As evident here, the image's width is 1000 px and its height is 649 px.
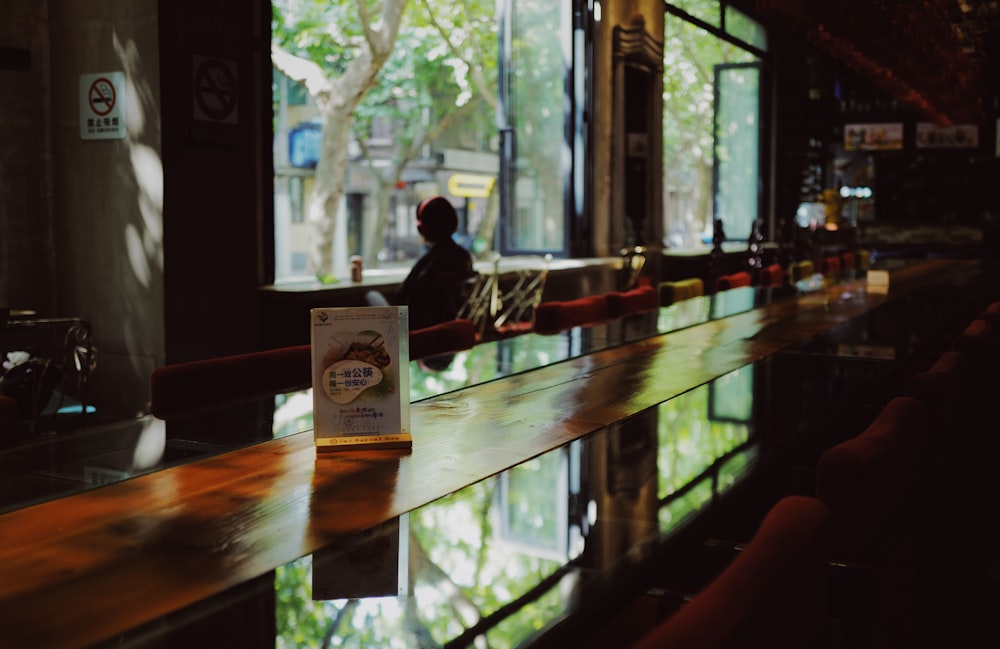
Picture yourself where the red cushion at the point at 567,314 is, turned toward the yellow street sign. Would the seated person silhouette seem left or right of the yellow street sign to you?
left

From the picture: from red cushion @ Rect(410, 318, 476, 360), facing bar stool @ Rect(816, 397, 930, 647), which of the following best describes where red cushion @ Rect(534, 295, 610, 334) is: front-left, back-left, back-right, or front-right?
back-left

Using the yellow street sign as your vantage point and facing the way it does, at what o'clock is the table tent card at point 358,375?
The table tent card is roughly at 12 o'clock from the yellow street sign.

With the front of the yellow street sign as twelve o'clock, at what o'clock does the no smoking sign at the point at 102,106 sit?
The no smoking sign is roughly at 12 o'clock from the yellow street sign.

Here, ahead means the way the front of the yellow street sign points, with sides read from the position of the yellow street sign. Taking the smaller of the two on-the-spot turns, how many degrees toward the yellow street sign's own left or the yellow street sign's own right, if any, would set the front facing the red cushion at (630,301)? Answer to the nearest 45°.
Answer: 0° — it already faces it

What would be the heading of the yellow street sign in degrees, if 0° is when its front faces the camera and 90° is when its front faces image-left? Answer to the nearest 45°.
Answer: approximately 0°

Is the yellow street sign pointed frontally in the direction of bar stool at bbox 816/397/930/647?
yes
